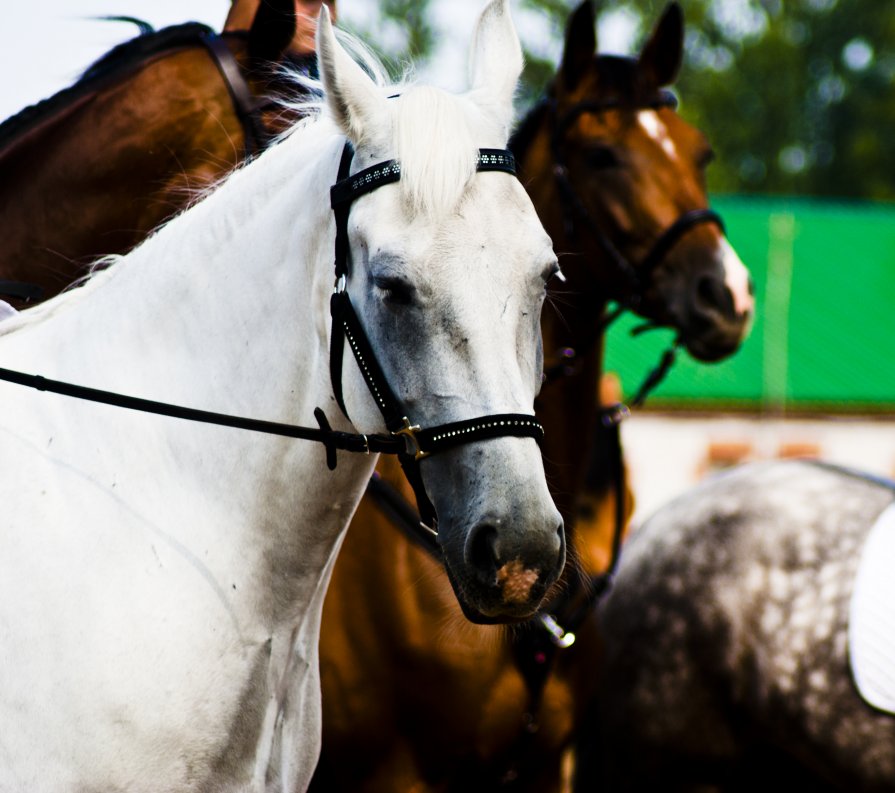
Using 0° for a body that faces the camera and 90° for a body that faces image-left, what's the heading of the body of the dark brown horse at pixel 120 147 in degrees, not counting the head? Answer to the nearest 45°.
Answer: approximately 270°

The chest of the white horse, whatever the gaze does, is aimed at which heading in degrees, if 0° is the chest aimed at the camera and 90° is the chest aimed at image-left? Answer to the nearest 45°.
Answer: approximately 315°

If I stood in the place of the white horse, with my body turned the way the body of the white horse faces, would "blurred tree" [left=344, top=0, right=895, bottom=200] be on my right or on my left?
on my left

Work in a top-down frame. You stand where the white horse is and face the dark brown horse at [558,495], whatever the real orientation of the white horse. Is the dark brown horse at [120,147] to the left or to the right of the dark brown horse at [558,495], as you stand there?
left

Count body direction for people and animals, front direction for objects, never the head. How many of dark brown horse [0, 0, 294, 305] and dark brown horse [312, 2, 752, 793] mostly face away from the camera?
0

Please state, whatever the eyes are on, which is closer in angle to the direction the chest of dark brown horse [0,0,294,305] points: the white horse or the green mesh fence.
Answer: the green mesh fence

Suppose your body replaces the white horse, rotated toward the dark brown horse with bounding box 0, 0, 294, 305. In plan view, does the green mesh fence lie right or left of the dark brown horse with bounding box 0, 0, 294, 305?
right

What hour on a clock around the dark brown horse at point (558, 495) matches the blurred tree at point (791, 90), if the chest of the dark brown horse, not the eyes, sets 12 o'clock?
The blurred tree is roughly at 8 o'clock from the dark brown horse.

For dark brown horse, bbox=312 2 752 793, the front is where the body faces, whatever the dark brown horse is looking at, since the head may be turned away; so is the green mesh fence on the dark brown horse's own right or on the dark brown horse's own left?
on the dark brown horse's own left
